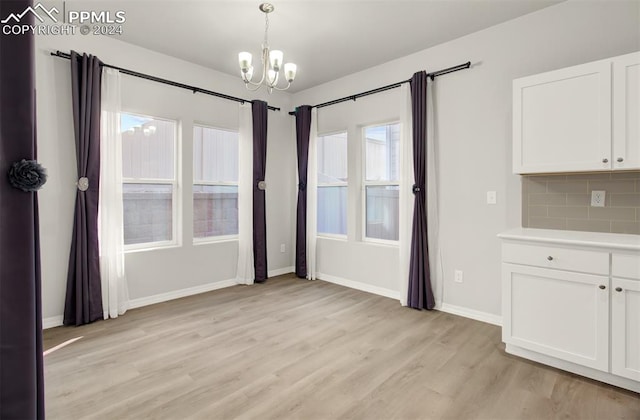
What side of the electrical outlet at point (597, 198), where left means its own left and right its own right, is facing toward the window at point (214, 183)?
right

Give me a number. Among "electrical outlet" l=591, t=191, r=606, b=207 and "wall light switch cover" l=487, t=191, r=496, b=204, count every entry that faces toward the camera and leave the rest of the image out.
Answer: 2

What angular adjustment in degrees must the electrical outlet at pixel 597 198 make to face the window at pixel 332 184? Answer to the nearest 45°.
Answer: approximately 90° to its right

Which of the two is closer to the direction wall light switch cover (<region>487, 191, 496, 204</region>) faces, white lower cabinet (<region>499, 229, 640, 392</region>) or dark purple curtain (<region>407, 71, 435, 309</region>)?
the white lower cabinet

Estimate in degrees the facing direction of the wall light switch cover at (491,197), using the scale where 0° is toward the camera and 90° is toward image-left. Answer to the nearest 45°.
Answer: approximately 0°

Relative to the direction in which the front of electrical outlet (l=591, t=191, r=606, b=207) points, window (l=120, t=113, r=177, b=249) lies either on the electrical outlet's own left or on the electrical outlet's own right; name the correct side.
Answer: on the electrical outlet's own right

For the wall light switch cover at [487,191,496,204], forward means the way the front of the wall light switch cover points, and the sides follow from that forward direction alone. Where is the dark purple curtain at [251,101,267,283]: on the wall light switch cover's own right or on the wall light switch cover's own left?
on the wall light switch cover's own right

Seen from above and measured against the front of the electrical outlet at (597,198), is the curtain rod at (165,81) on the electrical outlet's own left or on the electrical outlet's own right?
on the electrical outlet's own right

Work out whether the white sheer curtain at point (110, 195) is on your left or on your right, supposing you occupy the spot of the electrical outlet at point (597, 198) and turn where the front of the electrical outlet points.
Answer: on your right

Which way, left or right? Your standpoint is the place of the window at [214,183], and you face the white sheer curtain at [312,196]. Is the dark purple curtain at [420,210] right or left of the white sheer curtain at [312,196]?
right

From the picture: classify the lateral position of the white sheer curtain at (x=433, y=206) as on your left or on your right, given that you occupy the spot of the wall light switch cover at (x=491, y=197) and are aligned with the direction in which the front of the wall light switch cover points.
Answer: on your right
